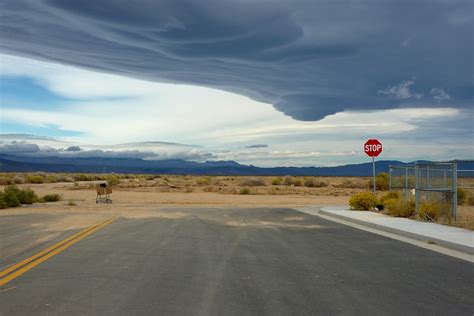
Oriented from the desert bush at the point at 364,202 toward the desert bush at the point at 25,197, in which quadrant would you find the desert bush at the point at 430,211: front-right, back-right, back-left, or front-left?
back-left

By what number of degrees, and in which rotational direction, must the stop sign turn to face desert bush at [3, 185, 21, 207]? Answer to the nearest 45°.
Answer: approximately 90° to its right

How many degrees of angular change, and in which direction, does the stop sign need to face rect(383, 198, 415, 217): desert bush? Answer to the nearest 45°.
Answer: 0° — it already faces it

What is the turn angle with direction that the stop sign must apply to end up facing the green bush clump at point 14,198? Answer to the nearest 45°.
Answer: approximately 90° to its right

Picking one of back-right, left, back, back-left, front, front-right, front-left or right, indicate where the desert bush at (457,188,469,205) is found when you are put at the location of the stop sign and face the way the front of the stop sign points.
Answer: back-left

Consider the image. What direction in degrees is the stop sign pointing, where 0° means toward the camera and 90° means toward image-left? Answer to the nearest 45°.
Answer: approximately 0°
